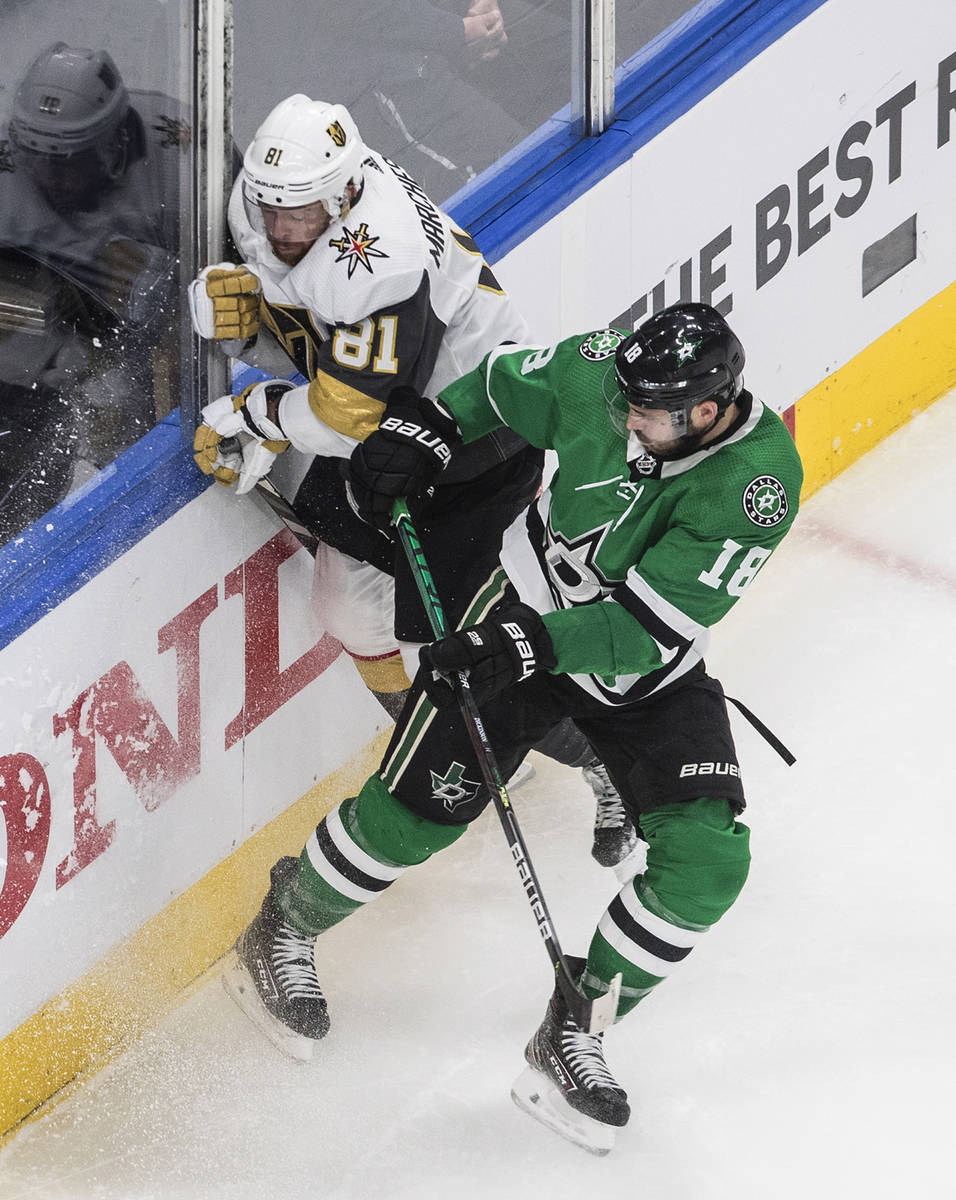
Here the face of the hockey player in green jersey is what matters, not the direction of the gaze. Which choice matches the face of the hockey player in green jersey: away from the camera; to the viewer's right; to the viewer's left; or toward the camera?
to the viewer's left

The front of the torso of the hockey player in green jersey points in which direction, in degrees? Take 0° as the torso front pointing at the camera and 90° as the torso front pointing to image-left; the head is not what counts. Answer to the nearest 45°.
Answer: approximately 45°
